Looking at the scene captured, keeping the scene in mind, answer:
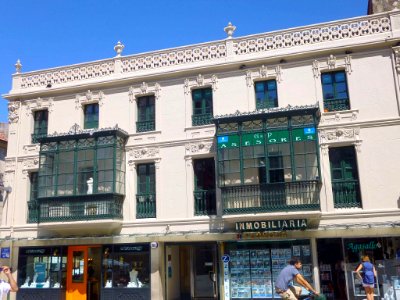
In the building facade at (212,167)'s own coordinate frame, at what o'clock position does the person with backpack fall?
The person with backpack is roughly at 10 o'clock from the building facade.

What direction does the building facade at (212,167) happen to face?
toward the camera
